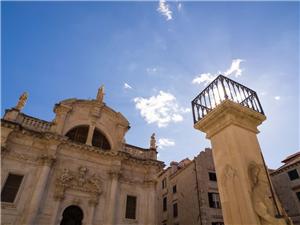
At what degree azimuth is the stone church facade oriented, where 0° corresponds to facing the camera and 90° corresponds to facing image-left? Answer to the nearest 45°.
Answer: approximately 315°

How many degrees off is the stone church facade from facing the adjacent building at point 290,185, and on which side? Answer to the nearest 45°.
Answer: approximately 45° to its left

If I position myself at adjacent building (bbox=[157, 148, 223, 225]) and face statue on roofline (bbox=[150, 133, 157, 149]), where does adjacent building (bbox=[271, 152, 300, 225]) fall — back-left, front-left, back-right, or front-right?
back-left

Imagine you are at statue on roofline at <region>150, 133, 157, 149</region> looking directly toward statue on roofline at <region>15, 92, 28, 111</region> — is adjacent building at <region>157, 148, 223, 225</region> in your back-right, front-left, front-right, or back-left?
back-right

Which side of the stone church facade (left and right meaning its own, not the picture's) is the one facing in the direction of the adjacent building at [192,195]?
left
